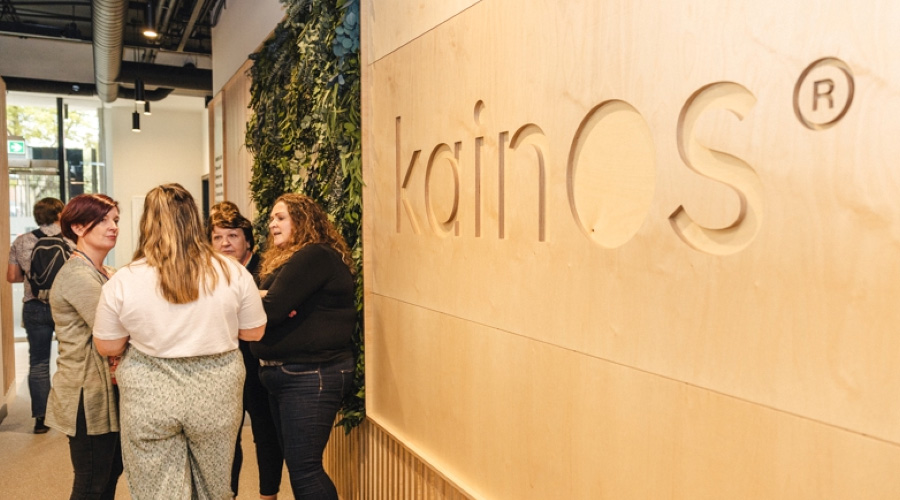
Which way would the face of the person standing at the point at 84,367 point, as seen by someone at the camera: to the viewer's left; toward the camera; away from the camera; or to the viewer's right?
to the viewer's right

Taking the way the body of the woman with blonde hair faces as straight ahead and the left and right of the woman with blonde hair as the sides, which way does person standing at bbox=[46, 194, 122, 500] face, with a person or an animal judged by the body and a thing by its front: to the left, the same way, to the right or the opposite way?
to the right

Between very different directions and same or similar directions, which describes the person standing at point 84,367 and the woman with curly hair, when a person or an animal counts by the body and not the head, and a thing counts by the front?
very different directions

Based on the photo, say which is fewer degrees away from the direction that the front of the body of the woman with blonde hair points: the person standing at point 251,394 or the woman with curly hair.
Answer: the person standing

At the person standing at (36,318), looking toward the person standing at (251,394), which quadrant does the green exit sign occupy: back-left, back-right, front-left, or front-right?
back-left

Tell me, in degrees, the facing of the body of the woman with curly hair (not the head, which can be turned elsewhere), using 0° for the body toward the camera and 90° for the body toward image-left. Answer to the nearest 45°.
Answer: approximately 90°

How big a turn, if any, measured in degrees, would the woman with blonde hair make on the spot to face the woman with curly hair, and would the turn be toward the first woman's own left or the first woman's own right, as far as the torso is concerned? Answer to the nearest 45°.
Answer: approximately 45° to the first woman's own right

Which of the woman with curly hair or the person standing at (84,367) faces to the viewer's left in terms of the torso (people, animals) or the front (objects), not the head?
the woman with curly hair

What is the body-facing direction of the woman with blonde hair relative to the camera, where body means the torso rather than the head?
away from the camera

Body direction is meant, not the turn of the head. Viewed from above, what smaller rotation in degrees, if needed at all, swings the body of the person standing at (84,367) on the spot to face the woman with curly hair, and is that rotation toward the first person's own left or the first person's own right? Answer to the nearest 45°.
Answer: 0° — they already face them

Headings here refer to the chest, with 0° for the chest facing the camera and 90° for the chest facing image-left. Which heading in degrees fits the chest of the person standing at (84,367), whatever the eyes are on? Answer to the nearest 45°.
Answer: approximately 270°

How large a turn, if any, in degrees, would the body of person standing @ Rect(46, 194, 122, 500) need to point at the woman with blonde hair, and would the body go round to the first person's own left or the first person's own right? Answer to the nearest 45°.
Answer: approximately 45° to the first person's own right

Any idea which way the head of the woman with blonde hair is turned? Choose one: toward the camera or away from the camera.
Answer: away from the camera
